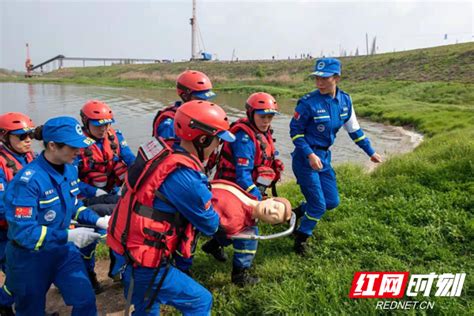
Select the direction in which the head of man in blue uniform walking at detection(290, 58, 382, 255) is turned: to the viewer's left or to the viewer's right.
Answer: to the viewer's left

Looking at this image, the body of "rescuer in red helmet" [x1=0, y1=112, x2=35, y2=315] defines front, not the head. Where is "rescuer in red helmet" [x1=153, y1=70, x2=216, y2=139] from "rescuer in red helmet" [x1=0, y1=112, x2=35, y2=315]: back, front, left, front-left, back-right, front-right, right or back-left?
front-left

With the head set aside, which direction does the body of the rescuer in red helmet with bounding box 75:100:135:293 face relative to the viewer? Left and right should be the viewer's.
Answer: facing the viewer and to the right of the viewer

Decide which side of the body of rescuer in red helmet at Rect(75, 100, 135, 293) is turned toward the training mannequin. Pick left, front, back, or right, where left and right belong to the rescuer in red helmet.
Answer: front

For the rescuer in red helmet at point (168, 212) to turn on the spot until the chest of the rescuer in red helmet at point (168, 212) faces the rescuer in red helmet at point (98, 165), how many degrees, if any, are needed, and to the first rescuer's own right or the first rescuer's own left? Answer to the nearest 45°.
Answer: approximately 90° to the first rescuer's own left

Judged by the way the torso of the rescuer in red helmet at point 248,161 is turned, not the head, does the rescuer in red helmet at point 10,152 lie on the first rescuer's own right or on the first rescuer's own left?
on the first rescuer's own right

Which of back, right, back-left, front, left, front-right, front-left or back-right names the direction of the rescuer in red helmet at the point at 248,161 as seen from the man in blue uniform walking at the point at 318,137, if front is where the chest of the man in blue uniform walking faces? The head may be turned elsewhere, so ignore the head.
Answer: right
